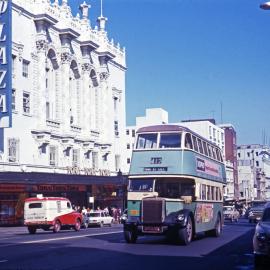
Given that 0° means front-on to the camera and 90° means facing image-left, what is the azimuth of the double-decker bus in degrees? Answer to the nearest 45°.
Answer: approximately 45°

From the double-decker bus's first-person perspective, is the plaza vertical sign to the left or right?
on its right

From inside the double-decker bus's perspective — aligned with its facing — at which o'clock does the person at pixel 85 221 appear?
The person is roughly at 4 o'clock from the double-decker bus.

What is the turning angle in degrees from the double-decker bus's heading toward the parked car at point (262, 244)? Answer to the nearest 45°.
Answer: approximately 45° to its left
